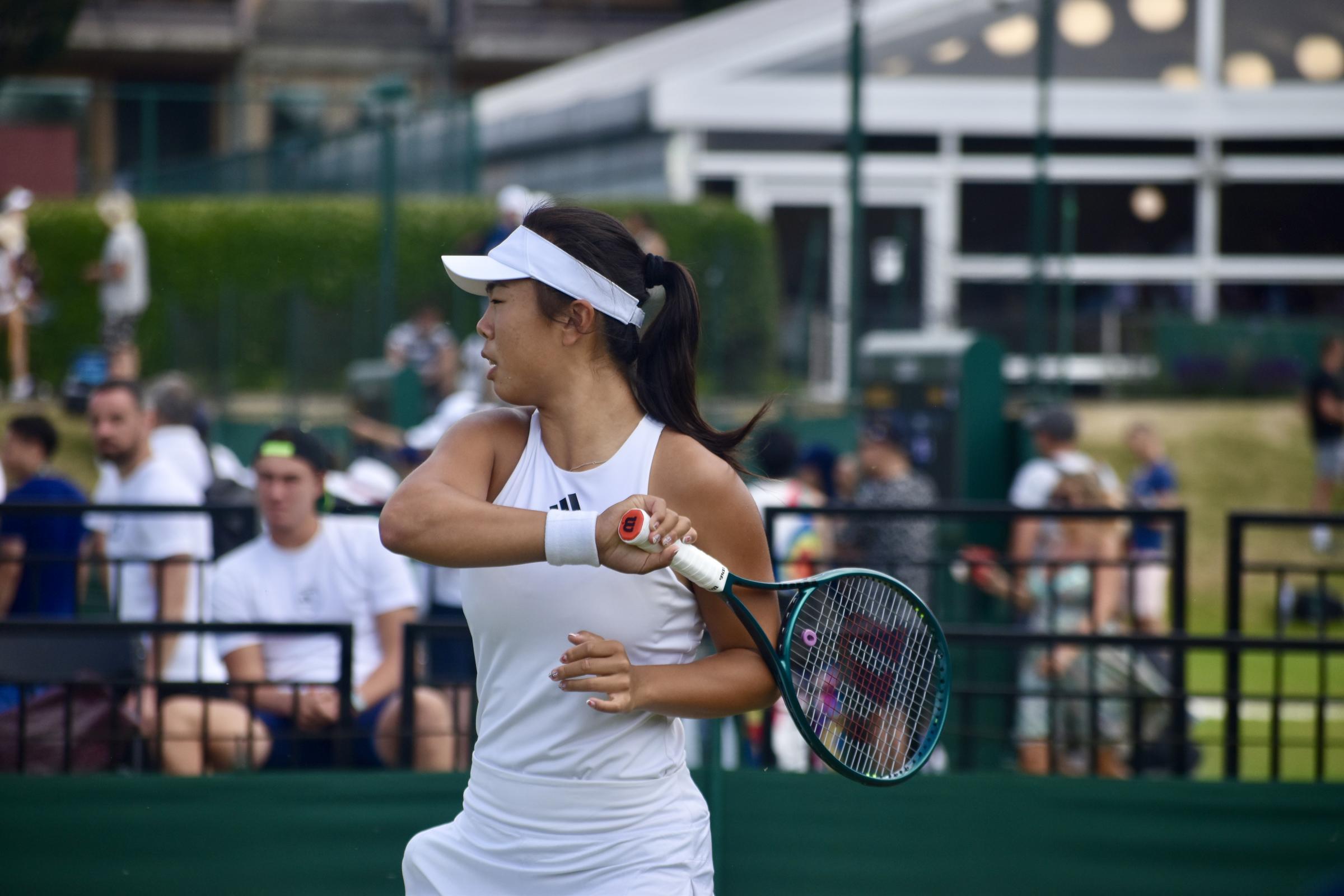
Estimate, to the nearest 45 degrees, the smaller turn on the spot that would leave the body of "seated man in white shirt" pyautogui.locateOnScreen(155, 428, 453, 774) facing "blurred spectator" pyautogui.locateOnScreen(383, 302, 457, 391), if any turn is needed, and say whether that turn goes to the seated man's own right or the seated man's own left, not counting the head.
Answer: approximately 180°

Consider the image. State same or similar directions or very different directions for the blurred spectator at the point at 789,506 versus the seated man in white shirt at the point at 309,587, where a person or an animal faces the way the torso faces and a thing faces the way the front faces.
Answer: very different directions

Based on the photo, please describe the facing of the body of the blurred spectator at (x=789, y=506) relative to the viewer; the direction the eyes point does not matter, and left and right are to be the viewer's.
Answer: facing away from the viewer

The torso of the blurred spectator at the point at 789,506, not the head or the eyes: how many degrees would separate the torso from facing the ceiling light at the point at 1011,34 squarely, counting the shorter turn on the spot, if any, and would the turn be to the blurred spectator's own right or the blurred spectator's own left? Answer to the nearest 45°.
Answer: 0° — they already face it

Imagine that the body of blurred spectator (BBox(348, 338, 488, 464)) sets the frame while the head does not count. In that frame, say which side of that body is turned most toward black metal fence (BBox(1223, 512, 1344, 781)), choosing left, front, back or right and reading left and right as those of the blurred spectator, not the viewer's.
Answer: left

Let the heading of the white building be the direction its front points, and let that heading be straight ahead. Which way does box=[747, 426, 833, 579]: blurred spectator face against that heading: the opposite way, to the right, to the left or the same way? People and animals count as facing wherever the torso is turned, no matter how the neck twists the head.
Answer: the opposite way

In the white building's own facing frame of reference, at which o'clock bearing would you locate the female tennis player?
The female tennis player is roughly at 12 o'clock from the white building.
